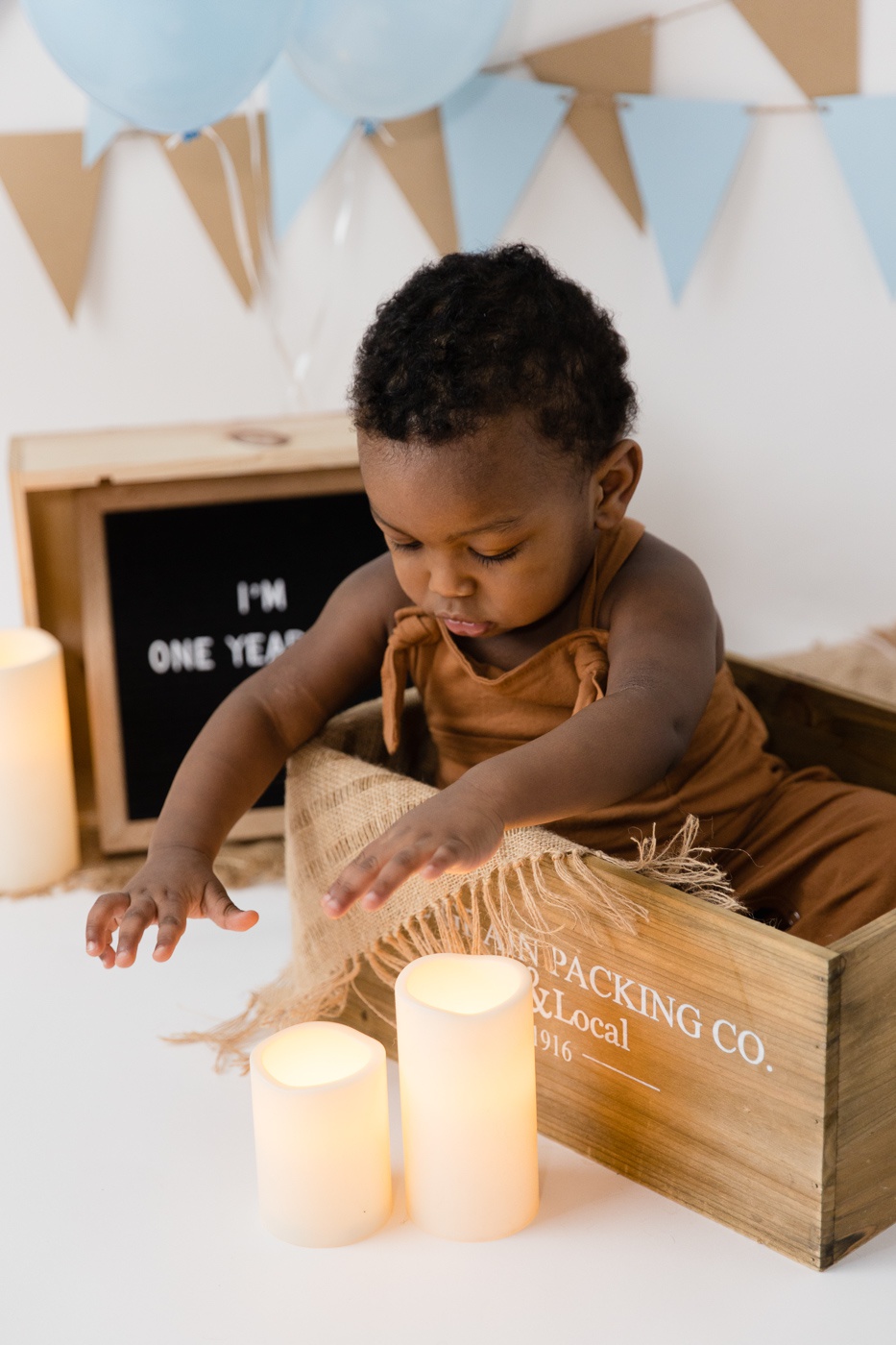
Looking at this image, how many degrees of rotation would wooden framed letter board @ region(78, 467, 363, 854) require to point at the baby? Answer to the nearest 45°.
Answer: approximately 45° to its left

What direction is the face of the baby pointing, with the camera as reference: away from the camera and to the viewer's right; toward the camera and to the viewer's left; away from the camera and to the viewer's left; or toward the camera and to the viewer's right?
toward the camera and to the viewer's left

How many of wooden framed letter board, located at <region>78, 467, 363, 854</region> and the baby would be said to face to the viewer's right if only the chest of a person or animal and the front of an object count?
0

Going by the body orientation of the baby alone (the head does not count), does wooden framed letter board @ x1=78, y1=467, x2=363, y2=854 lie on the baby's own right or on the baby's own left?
on the baby's own right

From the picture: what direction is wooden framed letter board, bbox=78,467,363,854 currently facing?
toward the camera

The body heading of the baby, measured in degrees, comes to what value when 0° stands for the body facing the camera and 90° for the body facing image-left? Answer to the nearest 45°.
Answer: approximately 45°

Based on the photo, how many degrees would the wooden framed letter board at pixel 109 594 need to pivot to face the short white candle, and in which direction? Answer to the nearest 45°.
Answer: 0° — it already faces it
